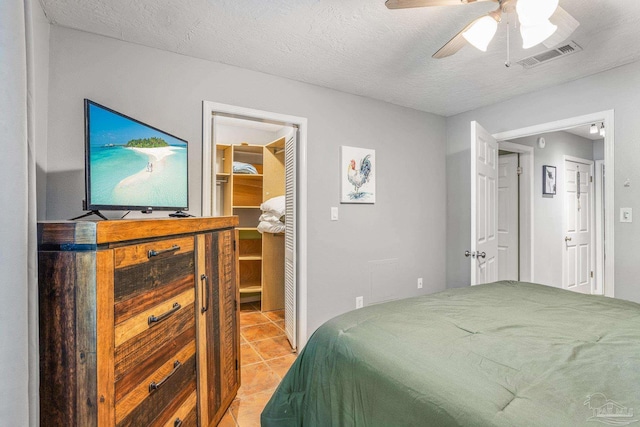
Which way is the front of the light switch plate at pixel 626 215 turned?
toward the camera

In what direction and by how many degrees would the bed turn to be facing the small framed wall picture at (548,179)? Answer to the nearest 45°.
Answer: approximately 45° to its right

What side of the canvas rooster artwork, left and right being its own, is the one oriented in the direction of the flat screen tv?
right

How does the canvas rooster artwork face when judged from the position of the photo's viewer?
facing the viewer and to the right of the viewer

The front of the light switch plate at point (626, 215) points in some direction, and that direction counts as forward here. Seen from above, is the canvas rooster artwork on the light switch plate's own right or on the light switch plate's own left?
on the light switch plate's own right

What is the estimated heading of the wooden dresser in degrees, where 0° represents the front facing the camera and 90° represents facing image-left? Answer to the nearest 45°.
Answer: approximately 315°

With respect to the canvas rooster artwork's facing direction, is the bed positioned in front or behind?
in front

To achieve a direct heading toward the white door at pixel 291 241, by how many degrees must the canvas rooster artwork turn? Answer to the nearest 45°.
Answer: approximately 135° to its right

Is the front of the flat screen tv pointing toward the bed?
yes

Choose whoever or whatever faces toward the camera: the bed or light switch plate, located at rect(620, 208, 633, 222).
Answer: the light switch plate

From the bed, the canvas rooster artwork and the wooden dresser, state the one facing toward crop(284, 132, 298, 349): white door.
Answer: the bed

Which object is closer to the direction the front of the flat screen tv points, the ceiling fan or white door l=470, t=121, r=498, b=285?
the ceiling fan

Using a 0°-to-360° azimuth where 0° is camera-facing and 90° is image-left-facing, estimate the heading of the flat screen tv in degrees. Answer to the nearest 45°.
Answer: approximately 315°

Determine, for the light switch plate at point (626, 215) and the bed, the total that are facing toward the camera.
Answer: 1

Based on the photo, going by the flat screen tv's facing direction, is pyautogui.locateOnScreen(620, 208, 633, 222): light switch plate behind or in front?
in front
